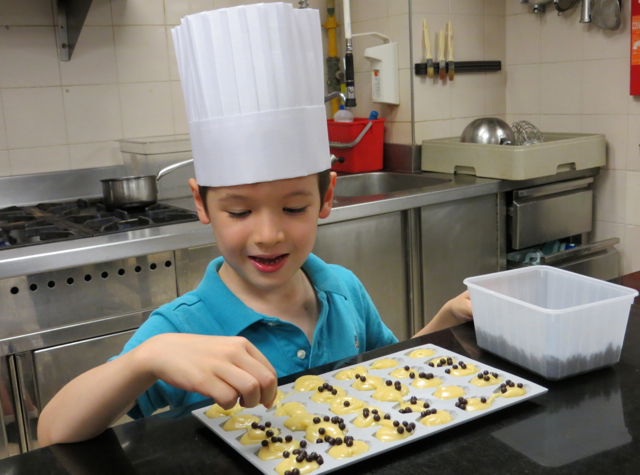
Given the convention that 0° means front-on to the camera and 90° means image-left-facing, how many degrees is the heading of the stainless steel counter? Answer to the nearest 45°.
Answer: approximately 315°

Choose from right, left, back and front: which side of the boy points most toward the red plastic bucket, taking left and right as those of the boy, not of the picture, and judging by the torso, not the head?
back

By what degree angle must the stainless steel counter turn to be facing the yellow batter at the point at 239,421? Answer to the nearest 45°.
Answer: approximately 45° to its right
